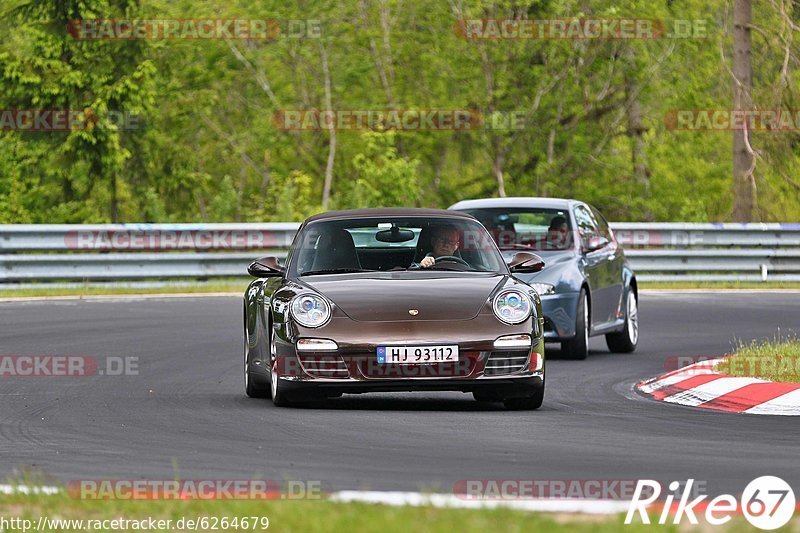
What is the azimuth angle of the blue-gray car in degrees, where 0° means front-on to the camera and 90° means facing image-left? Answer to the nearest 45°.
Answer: approximately 45°

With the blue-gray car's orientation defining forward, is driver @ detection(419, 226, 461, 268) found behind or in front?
in front

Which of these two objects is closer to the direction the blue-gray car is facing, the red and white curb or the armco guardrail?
the red and white curb

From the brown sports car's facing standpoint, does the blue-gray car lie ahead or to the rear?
to the rear

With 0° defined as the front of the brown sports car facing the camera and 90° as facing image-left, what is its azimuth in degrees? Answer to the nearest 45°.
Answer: approximately 0°

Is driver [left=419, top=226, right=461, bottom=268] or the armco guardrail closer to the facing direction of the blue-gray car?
the driver

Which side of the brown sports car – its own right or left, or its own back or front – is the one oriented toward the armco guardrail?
back

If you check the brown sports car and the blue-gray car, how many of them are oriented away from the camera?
0

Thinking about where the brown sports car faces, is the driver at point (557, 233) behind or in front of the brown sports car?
behind

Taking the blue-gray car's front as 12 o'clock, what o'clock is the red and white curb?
The red and white curb is roughly at 10 o'clock from the blue-gray car.

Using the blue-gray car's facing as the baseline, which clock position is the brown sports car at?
The brown sports car is roughly at 11 o'clock from the blue-gray car.
